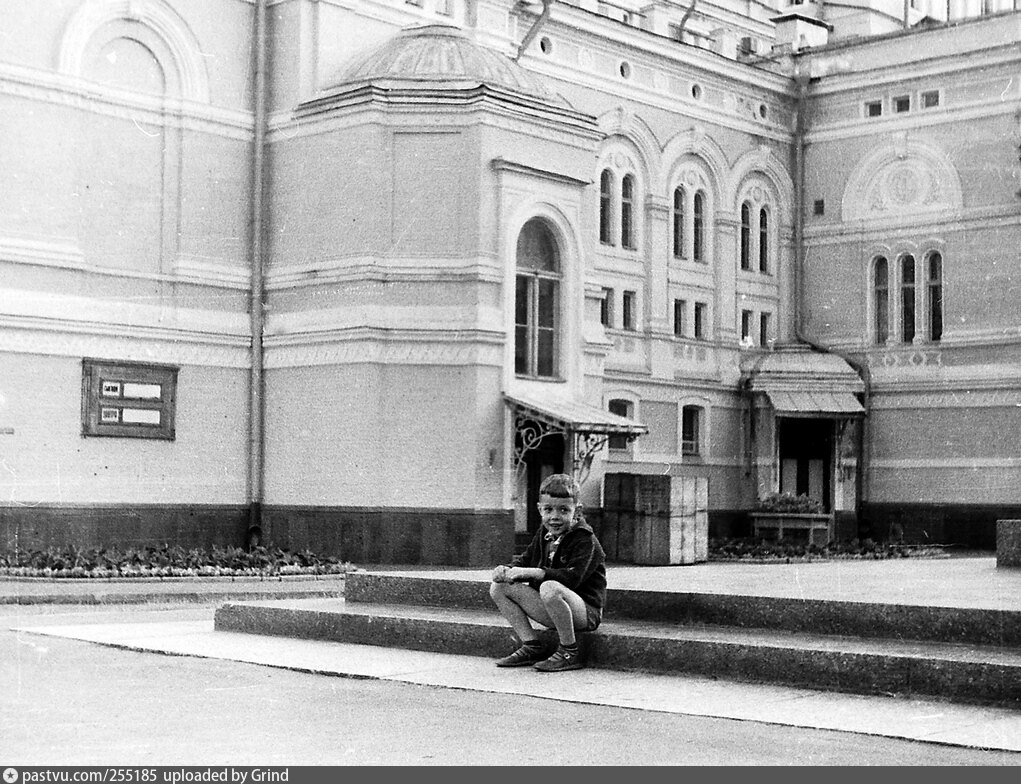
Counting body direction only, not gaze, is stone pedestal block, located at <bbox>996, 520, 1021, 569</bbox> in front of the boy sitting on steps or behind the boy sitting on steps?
behind

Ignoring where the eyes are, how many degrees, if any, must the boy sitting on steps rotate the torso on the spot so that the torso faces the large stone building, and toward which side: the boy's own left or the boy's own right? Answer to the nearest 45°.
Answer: approximately 135° to the boy's own right

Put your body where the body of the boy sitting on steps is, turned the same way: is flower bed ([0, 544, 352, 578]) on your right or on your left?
on your right

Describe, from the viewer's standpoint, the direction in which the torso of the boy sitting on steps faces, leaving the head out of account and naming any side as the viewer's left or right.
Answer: facing the viewer and to the left of the viewer
